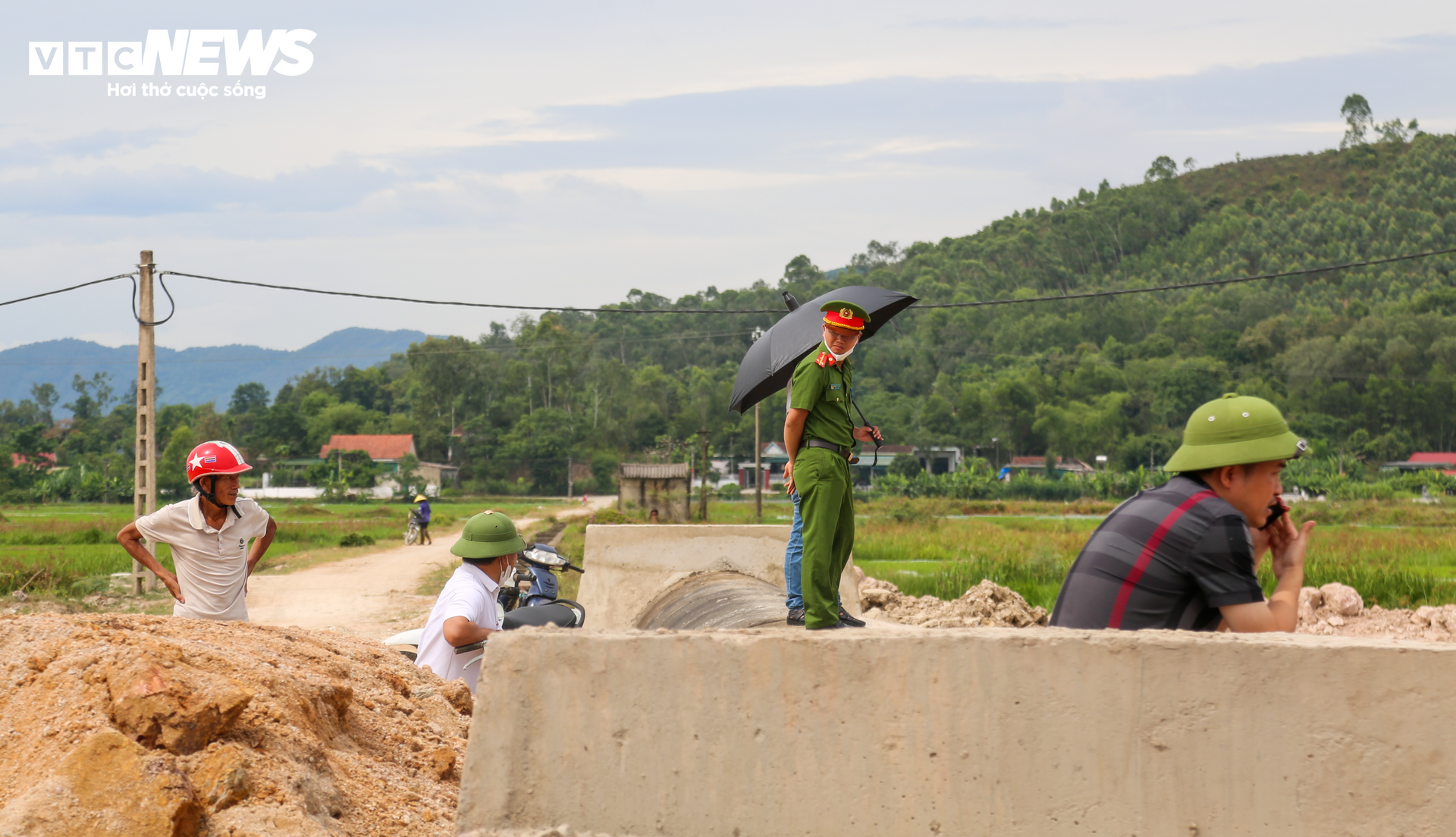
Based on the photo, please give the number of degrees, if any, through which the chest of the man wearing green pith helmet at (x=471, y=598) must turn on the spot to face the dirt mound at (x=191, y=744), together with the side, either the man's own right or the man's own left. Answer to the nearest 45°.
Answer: approximately 135° to the man's own right

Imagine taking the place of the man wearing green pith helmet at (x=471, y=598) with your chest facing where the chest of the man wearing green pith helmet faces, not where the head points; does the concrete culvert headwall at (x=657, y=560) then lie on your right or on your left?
on your left

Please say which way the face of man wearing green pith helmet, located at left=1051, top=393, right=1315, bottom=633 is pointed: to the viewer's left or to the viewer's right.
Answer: to the viewer's right

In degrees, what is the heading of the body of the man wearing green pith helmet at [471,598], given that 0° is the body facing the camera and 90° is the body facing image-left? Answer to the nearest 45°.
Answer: approximately 270°

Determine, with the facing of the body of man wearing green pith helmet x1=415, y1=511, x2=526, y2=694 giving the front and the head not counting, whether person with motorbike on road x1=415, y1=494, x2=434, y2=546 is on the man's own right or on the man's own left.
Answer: on the man's own left

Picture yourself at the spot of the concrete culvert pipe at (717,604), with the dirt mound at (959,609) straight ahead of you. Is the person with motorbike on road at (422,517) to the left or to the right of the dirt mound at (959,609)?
left

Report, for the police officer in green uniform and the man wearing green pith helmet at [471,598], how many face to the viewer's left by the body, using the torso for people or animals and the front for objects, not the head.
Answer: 0

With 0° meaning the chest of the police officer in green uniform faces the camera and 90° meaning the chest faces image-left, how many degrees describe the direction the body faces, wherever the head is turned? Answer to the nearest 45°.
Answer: approximately 315°

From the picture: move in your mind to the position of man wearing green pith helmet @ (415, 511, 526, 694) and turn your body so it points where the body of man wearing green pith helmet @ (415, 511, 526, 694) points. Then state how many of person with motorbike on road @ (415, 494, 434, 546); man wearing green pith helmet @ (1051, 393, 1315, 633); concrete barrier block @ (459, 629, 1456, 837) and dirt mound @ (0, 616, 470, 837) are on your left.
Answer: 1

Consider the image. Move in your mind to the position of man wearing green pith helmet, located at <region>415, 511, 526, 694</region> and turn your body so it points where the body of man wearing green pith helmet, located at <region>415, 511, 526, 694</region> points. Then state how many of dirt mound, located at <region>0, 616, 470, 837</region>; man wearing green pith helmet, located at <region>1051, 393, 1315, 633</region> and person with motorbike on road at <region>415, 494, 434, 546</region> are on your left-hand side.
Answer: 1
